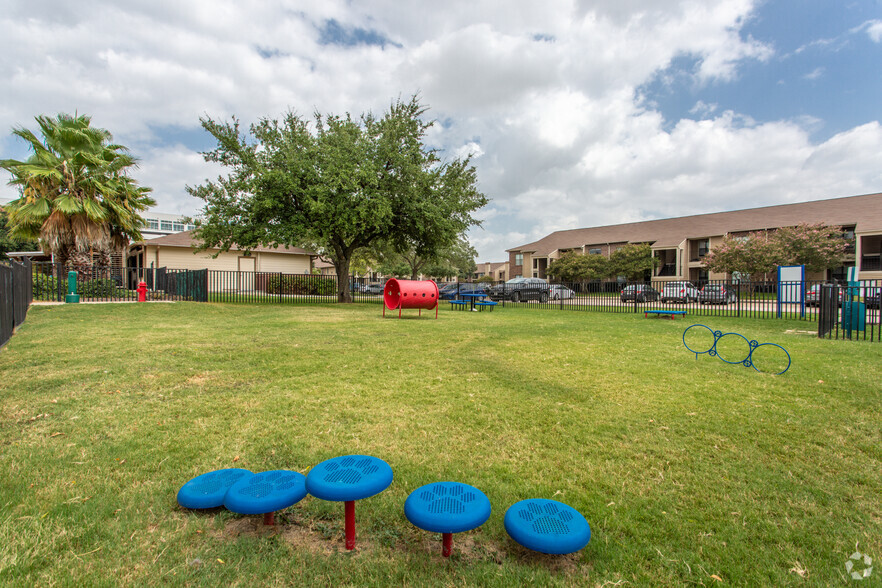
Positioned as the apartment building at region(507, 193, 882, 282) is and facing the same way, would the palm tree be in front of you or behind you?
in front

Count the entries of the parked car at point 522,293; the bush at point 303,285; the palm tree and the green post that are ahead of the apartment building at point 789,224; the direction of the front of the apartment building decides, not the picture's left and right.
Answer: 4

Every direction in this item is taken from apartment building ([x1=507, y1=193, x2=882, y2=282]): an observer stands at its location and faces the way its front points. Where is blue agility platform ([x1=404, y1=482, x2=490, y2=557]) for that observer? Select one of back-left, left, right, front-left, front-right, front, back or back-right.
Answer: front-left

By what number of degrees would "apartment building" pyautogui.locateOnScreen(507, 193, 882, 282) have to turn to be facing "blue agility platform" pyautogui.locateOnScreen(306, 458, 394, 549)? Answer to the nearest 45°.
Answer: approximately 45° to its left

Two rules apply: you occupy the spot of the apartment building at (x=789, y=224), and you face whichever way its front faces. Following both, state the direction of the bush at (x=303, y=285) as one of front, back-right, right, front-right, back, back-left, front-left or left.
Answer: front

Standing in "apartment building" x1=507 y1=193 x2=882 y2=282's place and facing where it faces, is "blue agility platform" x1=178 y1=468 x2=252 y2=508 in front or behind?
in front

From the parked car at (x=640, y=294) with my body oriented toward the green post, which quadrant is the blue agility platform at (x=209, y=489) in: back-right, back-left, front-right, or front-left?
front-left

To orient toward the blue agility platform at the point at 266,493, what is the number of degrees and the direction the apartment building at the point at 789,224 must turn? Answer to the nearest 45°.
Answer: approximately 45° to its left

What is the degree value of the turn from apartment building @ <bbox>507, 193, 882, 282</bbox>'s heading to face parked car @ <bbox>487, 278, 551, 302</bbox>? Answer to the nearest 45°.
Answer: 0° — it already faces it

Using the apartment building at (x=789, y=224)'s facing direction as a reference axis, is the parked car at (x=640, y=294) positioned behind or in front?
in front

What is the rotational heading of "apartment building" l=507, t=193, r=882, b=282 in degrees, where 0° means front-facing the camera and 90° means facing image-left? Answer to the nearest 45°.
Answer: approximately 45°

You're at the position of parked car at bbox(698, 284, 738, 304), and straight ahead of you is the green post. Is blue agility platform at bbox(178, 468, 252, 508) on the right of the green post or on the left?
left

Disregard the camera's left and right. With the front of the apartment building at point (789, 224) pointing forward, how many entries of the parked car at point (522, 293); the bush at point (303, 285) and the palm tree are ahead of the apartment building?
3

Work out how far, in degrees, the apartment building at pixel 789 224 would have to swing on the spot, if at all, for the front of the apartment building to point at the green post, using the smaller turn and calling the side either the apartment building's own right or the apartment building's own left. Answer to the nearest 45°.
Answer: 0° — it already faces it
